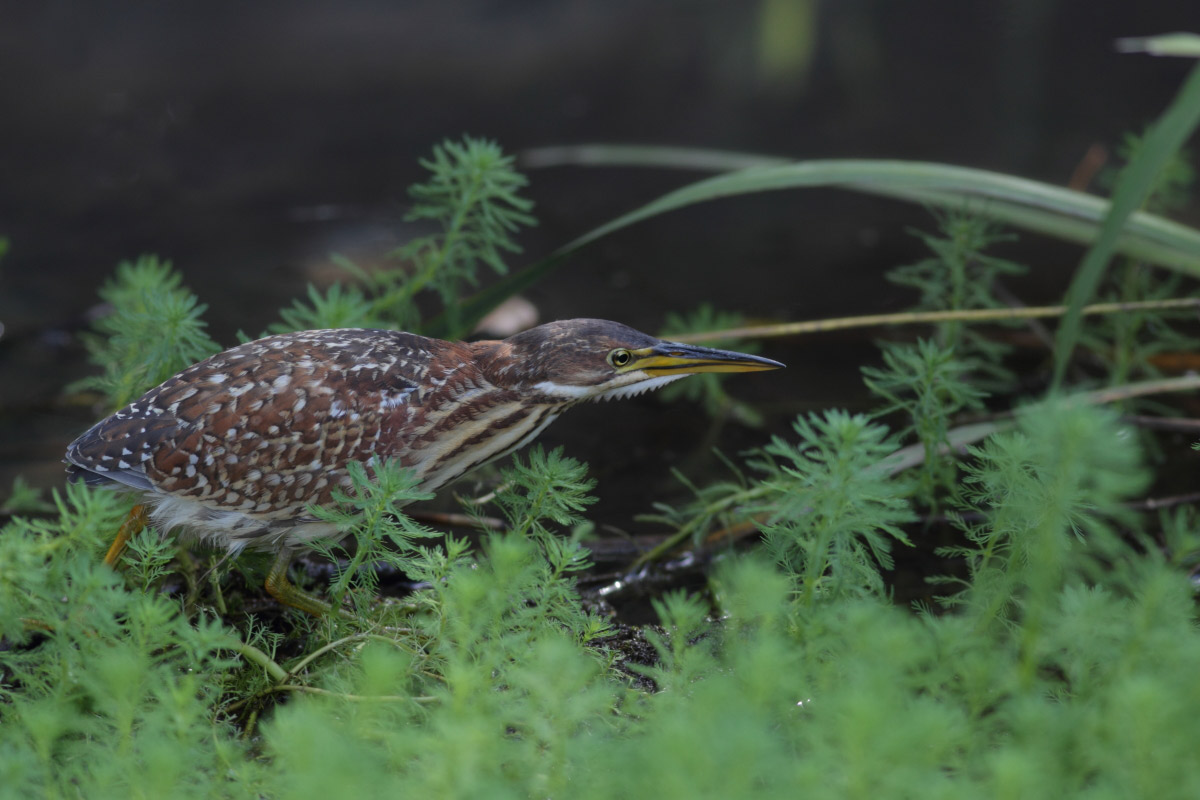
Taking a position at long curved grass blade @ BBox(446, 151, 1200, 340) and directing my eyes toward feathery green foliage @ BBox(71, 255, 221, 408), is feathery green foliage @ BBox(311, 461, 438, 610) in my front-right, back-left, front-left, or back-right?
front-left

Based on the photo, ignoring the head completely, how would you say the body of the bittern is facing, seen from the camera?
to the viewer's right

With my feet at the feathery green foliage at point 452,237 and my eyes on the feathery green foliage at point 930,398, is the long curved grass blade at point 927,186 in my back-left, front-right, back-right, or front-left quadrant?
front-left

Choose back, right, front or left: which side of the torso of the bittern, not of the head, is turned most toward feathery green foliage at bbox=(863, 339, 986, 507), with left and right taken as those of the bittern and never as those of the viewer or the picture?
front

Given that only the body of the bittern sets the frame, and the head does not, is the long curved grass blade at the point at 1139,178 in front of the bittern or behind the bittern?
in front

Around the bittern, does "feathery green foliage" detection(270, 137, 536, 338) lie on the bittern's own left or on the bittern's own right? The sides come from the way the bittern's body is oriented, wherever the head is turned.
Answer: on the bittern's own left

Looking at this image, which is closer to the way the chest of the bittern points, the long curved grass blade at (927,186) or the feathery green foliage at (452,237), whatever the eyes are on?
the long curved grass blade

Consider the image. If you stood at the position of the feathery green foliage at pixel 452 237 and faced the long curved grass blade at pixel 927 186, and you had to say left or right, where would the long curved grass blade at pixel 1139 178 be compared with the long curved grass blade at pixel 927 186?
right

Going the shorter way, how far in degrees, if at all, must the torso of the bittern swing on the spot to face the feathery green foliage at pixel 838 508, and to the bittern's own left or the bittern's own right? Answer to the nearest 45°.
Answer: approximately 45° to the bittern's own right
